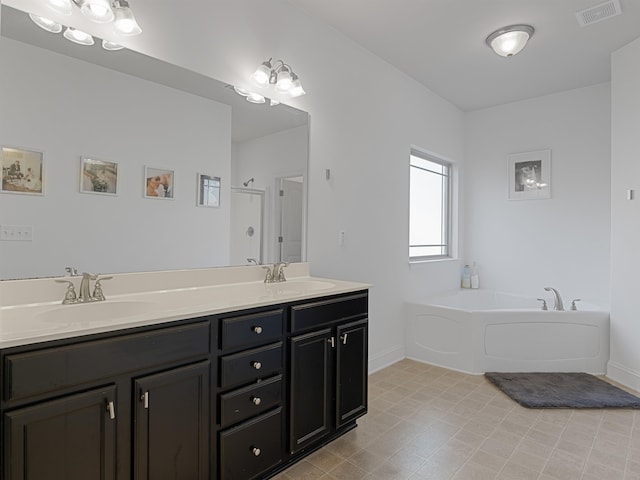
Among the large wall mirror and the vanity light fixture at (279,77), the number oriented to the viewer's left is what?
0

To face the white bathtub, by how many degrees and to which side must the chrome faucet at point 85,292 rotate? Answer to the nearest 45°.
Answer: approximately 45° to its left

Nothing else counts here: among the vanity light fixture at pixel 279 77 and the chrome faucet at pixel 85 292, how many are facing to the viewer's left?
0

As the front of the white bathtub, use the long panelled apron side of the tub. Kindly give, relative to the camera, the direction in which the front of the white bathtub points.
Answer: facing the viewer

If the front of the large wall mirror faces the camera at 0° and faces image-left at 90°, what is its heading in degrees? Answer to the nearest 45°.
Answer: approximately 315°

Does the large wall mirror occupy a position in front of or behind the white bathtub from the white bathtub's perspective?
in front

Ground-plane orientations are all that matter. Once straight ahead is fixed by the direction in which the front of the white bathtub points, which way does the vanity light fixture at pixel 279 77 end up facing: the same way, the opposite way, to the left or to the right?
to the left

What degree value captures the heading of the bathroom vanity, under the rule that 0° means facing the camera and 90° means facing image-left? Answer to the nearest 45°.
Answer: approximately 315°

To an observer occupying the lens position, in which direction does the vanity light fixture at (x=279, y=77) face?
facing the viewer and to the right of the viewer

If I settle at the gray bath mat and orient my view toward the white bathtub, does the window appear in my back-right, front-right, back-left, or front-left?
front-left
